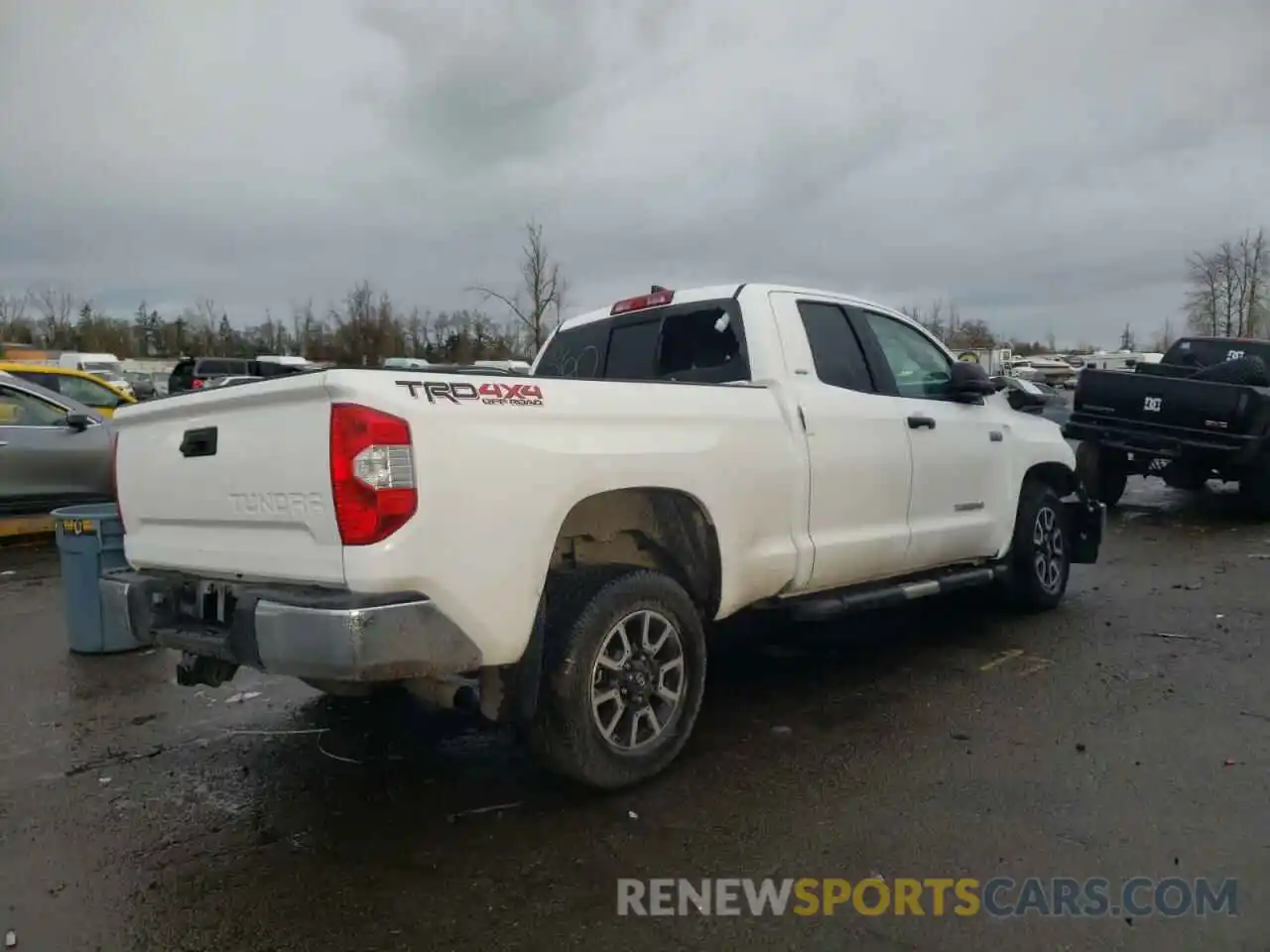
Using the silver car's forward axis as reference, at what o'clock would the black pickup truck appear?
The black pickup truck is roughly at 1 o'clock from the silver car.

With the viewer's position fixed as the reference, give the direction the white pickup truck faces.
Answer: facing away from the viewer and to the right of the viewer

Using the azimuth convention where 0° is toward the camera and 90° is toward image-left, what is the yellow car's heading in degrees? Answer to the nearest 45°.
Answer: approximately 270°

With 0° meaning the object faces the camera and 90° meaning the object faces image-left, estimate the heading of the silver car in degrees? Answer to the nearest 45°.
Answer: approximately 270°

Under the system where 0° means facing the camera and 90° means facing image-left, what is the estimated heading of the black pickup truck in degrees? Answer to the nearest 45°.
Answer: approximately 225°

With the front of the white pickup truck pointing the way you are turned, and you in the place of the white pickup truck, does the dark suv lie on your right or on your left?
on your left

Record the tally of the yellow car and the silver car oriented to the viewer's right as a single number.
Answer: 2

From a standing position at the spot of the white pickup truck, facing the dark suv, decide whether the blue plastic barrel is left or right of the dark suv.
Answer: left

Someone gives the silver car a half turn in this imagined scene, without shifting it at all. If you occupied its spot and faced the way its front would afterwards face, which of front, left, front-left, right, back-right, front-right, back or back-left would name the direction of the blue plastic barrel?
left

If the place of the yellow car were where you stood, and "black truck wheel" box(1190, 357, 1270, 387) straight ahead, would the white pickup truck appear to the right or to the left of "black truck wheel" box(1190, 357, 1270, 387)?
right

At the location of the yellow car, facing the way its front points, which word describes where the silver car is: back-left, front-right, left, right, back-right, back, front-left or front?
right

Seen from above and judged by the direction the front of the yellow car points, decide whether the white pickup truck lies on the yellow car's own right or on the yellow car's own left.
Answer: on the yellow car's own right

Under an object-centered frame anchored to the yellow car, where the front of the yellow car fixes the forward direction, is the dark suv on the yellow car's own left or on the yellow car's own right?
on the yellow car's own left
